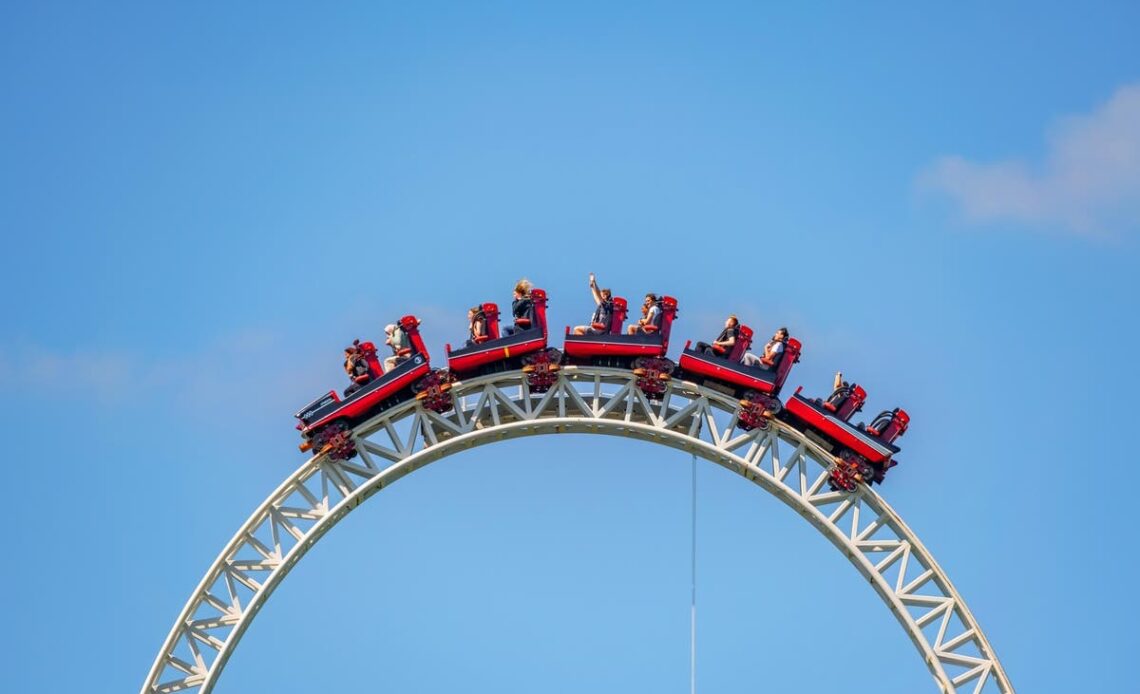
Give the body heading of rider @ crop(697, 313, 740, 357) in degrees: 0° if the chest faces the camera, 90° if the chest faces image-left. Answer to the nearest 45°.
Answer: approximately 90°

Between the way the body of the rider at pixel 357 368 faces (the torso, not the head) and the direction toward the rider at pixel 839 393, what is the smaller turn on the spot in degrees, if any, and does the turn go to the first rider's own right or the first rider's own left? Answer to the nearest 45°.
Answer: approximately 180°

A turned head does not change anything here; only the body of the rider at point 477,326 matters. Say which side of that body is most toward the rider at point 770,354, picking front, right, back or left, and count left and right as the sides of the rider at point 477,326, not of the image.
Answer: back

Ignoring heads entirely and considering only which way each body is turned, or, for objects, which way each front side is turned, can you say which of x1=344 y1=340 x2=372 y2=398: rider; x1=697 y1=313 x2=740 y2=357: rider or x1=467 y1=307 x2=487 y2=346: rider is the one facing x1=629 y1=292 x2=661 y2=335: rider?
x1=697 y1=313 x2=740 y2=357: rider

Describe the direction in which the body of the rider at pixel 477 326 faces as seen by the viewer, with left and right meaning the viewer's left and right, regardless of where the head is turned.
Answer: facing to the left of the viewer

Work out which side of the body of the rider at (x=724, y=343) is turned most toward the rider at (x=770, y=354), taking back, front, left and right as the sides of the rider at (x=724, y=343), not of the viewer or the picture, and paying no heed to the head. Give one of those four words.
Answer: back

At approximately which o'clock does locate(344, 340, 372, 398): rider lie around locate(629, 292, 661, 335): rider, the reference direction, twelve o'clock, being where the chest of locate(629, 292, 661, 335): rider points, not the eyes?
locate(344, 340, 372, 398): rider is roughly at 12 o'clock from locate(629, 292, 661, 335): rider.

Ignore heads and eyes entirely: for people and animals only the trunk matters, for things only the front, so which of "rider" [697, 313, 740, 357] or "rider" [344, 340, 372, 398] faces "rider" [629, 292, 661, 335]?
"rider" [697, 313, 740, 357]

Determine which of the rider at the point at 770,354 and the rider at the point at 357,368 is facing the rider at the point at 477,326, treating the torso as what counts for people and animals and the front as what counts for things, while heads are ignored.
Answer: the rider at the point at 770,354

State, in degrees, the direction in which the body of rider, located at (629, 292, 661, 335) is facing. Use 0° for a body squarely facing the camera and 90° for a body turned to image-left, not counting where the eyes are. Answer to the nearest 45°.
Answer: approximately 90°
